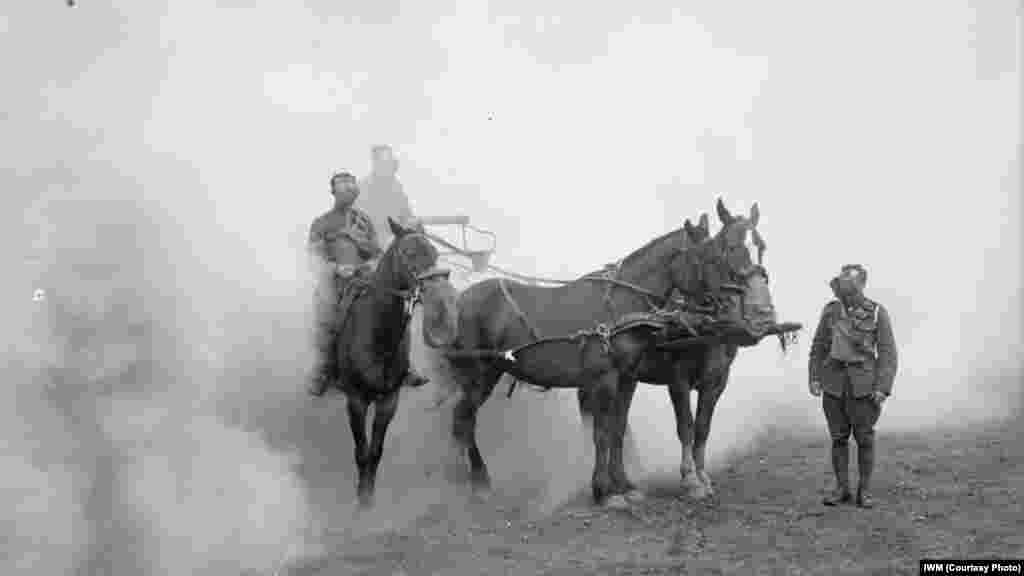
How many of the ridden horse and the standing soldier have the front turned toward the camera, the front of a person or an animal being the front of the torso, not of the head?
2

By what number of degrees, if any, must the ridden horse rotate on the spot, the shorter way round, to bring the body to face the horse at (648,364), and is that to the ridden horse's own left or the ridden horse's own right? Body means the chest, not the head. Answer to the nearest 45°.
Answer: approximately 90° to the ridden horse's own left

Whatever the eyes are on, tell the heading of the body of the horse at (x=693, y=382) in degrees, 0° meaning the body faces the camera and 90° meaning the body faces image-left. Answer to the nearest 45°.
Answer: approximately 315°

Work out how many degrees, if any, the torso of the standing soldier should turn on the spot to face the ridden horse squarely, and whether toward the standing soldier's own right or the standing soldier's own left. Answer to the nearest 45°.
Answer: approximately 90° to the standing soldier's own right

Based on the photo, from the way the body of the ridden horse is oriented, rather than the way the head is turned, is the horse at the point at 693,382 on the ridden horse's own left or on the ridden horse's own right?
on the ridden horse's own left

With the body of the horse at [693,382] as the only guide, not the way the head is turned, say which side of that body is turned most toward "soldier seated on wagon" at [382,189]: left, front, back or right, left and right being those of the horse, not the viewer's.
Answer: back

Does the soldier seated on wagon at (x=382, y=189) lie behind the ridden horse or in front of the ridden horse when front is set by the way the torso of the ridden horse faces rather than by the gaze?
behind

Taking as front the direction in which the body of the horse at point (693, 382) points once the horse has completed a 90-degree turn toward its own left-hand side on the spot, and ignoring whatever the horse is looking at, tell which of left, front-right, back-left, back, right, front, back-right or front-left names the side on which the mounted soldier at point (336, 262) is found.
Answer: back-left

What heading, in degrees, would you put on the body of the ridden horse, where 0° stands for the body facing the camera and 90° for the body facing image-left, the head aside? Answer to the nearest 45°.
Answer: approximately 0°

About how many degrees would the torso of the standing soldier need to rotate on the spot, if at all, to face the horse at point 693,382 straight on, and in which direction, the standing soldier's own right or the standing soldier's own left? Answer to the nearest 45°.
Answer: approximately 135° to the standing soldier's own right
